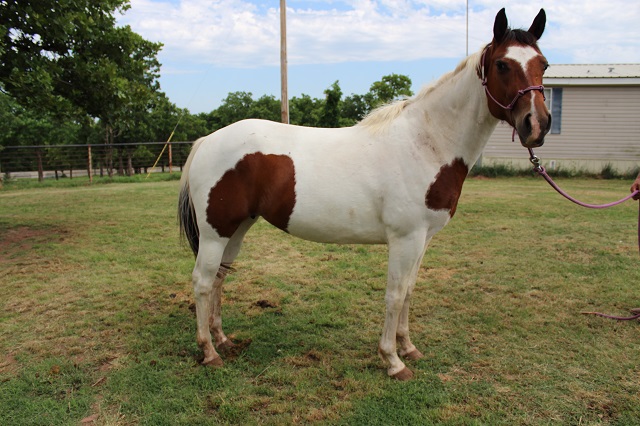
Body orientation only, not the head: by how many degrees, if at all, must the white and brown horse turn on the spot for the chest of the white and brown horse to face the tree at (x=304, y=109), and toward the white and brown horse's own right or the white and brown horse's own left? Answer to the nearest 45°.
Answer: approximately 90° to the white and brown horse's own left

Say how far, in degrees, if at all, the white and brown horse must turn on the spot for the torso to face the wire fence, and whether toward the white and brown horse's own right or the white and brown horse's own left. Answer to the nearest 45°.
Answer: approximately 135° to the white and brown horse's own left

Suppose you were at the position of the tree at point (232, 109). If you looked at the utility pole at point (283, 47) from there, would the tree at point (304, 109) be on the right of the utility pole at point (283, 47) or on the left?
left

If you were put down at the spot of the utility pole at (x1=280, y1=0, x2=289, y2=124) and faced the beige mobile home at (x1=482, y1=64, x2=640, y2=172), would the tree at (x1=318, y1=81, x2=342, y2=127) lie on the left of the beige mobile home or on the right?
left

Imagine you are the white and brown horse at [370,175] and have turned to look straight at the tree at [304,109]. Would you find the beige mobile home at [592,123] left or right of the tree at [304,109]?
right

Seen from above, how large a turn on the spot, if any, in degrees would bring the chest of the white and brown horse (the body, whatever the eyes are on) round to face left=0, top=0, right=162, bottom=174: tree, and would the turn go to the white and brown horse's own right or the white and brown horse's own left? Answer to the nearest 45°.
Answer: approximately 135° to the white and brown horse's own left

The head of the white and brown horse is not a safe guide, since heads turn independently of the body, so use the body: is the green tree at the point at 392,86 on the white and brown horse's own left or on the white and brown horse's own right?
on the white and brown horse's own left

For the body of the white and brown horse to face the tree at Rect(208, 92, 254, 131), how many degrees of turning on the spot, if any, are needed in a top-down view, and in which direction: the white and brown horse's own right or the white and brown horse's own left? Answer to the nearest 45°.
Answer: approximately 90° to the white and brown horse's own left

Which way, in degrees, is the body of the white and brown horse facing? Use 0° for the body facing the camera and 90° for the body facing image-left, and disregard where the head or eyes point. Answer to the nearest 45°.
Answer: approximately 270°

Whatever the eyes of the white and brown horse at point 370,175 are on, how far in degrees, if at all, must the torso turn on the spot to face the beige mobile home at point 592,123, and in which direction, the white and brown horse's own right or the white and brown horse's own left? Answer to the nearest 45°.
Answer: approximately 45° to the white and brown horse's own left

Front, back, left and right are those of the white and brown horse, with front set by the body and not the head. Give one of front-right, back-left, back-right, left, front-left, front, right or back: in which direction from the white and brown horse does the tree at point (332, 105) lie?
left
